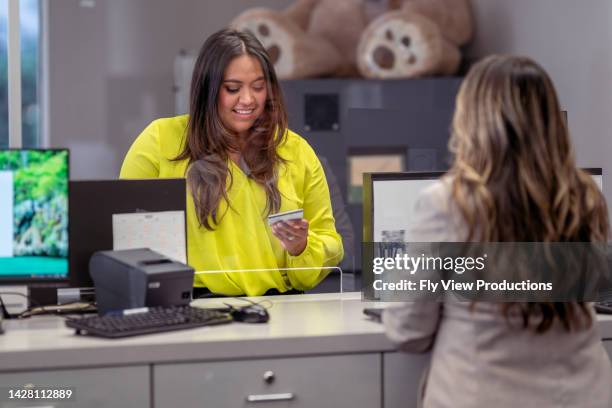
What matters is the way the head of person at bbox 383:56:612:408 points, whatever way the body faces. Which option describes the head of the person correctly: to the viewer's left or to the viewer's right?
to the viewer's left

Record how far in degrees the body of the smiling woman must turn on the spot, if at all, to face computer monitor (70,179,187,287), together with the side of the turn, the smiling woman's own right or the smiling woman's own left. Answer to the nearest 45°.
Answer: approximately 45° to the smiling woman's own right

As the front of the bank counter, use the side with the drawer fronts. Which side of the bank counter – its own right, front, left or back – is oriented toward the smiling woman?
back

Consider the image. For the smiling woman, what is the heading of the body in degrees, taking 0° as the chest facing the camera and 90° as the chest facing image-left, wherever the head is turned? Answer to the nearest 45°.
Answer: approximately 0°

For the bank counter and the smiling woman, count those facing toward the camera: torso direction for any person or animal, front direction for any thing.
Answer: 2

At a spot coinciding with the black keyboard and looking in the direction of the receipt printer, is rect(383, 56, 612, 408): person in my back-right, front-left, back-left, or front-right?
back-right
